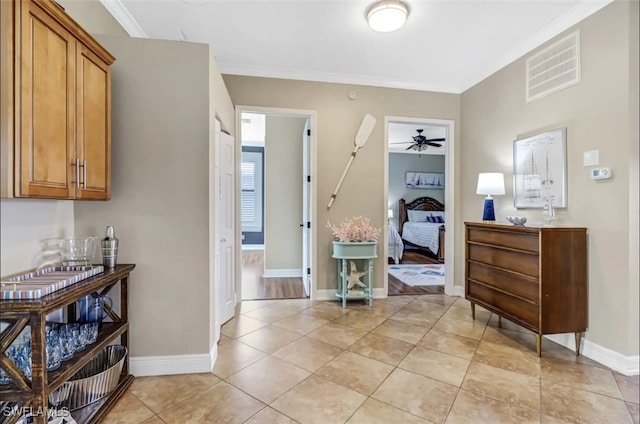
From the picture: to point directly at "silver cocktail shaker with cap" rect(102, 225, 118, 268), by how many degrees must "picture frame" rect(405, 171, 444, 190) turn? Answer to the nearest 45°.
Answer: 0° — it already faces it

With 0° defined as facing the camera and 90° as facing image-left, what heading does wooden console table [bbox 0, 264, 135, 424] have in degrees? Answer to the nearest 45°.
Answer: approximately 315°

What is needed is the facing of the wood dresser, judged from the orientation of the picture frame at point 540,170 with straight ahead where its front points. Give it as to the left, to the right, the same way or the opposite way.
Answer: the same way

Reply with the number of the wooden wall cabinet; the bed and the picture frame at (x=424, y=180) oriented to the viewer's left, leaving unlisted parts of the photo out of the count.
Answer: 0

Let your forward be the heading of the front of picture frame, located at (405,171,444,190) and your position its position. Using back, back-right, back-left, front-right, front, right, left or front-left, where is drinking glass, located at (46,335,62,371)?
front

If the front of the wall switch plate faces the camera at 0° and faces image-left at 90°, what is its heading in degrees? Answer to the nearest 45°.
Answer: approximately 45°

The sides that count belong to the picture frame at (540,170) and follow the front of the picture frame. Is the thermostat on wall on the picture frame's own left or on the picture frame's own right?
on the picture frame's own left

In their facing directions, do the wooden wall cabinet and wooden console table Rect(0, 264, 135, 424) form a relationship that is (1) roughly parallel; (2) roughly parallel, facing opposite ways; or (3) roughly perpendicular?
roughly parallel

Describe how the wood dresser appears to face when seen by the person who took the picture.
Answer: facing the viewer and to the left of the viewer

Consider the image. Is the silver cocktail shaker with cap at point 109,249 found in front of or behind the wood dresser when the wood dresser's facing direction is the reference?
in front

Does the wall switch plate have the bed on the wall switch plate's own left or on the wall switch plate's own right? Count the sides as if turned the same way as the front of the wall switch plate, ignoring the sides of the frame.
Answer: on the wall switch plate's own right

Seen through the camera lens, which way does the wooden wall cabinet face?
facing the viewer and to the right of the viewer

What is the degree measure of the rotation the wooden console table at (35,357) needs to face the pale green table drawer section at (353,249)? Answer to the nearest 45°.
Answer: approximately 45° to its left

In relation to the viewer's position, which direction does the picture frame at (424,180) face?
facing the viewer

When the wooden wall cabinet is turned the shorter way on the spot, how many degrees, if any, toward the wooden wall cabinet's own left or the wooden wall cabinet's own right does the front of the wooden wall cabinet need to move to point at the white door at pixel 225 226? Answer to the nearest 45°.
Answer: approximately 90° to the wooden wall cabinet's own left

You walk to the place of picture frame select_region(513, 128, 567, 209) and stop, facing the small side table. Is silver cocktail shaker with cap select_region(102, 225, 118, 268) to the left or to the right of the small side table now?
left

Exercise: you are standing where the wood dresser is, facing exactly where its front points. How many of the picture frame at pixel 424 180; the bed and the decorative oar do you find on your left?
0

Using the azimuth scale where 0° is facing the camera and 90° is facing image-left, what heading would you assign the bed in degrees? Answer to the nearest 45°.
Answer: approximately 315°

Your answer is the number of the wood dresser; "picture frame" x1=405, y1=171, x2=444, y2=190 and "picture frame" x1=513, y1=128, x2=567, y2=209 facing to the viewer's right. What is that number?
0

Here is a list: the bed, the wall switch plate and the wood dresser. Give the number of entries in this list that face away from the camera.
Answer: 0
